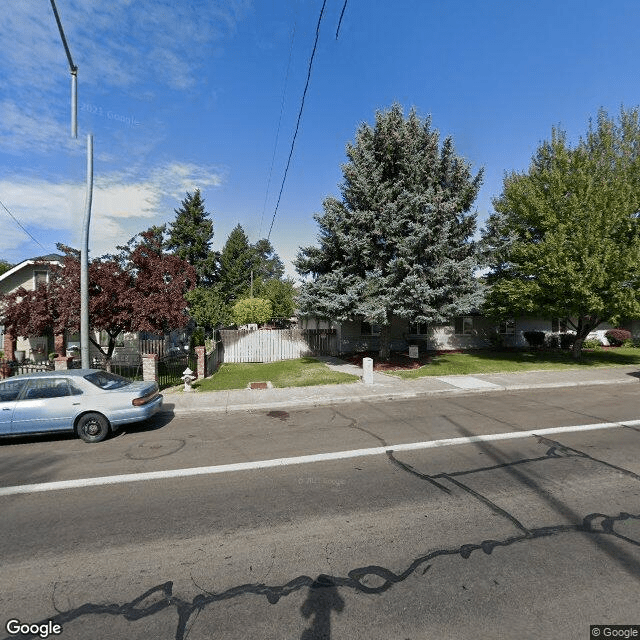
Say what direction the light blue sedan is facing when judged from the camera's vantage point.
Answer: facing away from the viewer and to the left of the viewer

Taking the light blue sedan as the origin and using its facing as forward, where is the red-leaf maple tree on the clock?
The red-leaf maple tree is roughly at 2 o'clock from the light blue sedan.

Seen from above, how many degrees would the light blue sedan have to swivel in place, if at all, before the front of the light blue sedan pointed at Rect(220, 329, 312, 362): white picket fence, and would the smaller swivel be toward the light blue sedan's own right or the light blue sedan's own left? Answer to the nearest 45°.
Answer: approximately 90° to the light blue sedan's own right

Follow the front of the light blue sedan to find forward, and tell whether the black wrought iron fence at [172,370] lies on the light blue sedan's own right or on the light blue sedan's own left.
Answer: on the light blue sedan's own right

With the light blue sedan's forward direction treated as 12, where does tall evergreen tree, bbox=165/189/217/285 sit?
The tall evergreen tree is roughly at 2 o'clock from the light blue sedan.

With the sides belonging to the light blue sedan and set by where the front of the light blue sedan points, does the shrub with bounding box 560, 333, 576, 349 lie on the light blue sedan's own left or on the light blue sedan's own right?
on the light blue sedan's own right

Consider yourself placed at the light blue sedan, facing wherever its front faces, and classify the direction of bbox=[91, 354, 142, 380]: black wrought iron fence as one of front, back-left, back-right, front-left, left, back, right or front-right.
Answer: front-right

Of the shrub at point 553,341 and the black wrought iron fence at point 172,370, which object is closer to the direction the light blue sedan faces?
the black wrought iron fence

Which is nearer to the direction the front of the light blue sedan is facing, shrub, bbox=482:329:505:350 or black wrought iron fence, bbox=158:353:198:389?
the black wrought iron fence

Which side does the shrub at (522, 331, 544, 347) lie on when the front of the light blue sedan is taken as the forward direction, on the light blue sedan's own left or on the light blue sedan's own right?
on the light blue sedan's own right

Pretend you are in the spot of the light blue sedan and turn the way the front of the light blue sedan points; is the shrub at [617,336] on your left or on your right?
on your right

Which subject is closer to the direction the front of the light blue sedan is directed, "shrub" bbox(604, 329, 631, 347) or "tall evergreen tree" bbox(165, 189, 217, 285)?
the tall evergreen tree
